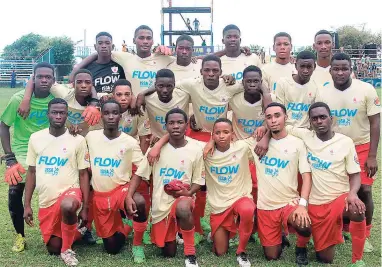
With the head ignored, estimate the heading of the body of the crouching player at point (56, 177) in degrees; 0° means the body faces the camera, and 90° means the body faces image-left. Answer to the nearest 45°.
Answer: approximately 0°

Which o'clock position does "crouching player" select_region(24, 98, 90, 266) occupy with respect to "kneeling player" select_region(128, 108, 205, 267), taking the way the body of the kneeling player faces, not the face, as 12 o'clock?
The crouching player is roughly at 3 o'clock from the kneeling player.

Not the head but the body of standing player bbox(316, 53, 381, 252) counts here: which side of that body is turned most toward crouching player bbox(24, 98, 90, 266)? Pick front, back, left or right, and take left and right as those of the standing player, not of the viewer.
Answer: right

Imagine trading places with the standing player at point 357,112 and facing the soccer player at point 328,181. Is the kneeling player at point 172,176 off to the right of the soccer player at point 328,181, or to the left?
right

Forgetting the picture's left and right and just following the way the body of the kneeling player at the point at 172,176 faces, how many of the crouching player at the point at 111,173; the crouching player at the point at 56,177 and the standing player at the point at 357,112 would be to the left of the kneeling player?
1

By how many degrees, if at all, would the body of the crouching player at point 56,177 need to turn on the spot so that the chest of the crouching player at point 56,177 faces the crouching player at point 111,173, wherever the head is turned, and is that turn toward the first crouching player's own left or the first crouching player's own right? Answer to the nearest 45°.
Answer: approximately 90° to the first crouching player's own left

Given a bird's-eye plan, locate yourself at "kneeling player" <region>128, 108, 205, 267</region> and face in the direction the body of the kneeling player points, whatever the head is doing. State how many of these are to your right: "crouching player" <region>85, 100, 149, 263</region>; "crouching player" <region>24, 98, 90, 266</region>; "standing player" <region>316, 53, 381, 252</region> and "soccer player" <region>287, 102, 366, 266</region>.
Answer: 2

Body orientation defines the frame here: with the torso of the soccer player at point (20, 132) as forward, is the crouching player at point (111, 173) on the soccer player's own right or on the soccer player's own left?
on the soccer player's own left

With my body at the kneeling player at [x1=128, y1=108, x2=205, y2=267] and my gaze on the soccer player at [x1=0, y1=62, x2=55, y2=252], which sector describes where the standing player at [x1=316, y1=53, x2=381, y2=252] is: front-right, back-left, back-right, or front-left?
back-right
